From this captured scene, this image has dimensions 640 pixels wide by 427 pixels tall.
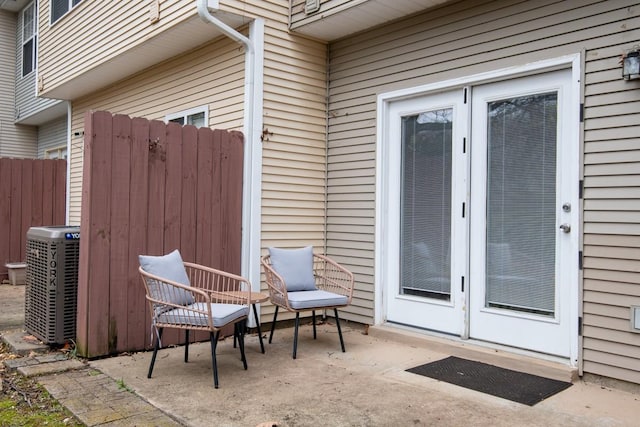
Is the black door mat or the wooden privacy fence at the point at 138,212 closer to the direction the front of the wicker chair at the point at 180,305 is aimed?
the black door mat

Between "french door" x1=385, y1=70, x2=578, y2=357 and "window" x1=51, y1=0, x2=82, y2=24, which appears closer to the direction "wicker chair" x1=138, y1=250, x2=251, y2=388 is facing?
the french door

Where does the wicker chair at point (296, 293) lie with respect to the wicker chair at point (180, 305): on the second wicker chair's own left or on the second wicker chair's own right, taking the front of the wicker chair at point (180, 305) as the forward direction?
on the second wicker chair's own left

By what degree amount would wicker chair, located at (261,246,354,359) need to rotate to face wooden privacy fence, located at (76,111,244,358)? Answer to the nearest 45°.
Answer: approximately 135° to its right

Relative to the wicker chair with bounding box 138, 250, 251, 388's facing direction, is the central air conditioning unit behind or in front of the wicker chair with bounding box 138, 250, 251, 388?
behind

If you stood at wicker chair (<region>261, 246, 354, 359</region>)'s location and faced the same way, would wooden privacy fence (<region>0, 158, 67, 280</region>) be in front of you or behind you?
behind

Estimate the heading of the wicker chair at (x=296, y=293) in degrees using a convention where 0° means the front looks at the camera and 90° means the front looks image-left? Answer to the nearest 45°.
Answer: approximately 315°

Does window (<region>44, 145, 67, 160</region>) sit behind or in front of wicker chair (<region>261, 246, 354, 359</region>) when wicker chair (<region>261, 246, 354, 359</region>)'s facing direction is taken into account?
behind
